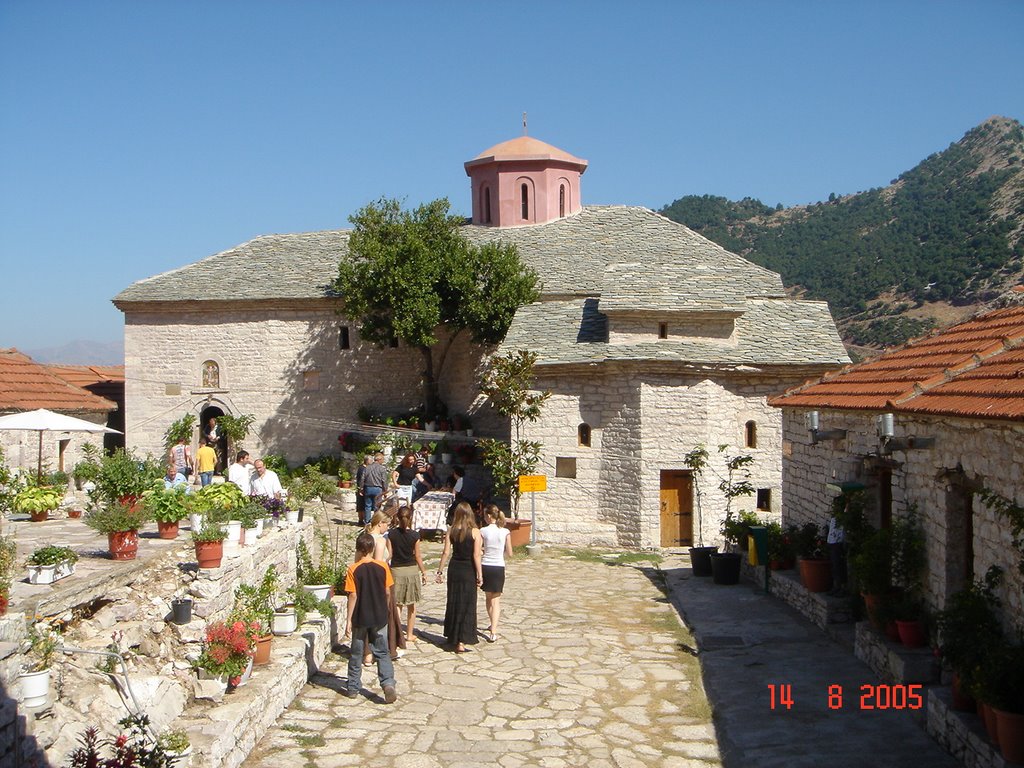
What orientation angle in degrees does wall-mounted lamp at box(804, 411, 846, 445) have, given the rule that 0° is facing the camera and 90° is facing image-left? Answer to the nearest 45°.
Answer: approximately 90°

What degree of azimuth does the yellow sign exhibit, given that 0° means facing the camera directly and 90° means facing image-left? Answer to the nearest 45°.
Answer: approximately 0°

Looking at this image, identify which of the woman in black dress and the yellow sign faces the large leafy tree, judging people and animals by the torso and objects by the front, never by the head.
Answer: the woman in black dress

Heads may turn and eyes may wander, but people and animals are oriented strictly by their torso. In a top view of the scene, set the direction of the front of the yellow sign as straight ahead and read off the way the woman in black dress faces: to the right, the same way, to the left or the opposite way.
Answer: the opposite way

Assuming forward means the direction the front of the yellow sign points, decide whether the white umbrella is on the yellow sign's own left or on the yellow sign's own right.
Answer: on the yellow sign's own right

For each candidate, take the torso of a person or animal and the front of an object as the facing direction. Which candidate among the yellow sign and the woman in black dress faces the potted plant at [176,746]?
the yellow sign

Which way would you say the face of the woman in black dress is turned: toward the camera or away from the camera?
away from the camera

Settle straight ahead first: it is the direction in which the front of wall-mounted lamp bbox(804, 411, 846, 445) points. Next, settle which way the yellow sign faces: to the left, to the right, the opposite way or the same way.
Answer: to the left
